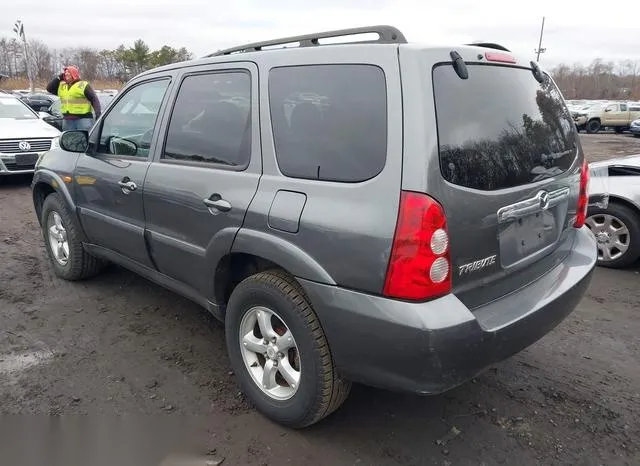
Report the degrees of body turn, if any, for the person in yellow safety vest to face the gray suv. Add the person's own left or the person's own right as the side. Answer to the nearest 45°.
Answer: approximately 45° to the person's own left

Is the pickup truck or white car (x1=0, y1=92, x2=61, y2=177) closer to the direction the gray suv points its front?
the white car

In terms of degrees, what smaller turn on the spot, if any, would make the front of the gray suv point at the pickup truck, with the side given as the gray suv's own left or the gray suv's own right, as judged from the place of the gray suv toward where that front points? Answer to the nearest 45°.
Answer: approximately 90° to the gray suv's own right

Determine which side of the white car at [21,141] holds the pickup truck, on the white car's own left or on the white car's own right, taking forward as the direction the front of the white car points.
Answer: on the white car's own left

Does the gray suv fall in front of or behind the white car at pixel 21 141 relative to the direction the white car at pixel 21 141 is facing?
in front

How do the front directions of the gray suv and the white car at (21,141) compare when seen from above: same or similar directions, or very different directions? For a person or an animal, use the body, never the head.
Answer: very different directions

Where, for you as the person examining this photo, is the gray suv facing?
facing away from the viewer and to the left of the viewer

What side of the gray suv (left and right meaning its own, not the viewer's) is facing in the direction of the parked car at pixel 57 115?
front

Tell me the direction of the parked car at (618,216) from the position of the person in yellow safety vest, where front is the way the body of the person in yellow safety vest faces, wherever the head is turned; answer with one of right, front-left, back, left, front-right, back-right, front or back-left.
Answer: left

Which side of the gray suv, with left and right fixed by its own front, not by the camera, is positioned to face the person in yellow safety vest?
front

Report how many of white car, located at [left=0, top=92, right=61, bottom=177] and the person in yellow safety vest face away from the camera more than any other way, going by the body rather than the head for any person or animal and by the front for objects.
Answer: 0

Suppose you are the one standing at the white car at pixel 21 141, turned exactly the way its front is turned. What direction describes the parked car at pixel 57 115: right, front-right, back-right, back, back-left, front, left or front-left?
back-left

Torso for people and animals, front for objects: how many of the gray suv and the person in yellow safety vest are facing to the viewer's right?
0
